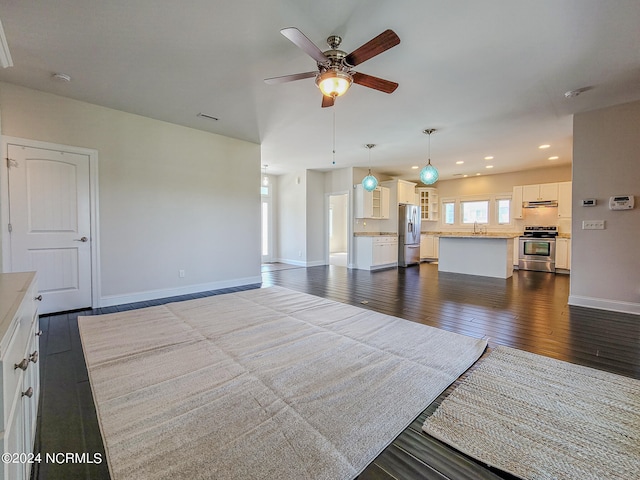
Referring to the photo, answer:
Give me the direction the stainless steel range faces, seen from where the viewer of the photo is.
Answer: facing the viewer

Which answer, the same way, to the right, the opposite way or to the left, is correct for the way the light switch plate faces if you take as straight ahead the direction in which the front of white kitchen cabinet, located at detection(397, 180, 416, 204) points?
to the right

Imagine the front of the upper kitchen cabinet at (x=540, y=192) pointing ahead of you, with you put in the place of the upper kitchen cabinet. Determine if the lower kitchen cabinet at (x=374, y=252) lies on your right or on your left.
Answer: on your right

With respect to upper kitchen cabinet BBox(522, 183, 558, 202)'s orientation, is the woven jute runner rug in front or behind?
in front

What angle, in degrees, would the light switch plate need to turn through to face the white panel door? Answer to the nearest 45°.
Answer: approximately 45° to its right

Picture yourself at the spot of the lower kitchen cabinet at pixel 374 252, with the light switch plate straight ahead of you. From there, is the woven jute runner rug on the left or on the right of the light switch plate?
right

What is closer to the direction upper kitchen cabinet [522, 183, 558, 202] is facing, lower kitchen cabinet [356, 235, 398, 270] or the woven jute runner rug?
the woven jute runner rug

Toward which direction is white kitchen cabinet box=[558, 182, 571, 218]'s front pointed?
toward the camera

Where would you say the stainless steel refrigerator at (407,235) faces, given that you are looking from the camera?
facing the viewer and to the right of the viewer

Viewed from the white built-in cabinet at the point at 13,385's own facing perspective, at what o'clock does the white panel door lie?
The white panel door is roughly at 9 o'clock from the white built-in cabinet.

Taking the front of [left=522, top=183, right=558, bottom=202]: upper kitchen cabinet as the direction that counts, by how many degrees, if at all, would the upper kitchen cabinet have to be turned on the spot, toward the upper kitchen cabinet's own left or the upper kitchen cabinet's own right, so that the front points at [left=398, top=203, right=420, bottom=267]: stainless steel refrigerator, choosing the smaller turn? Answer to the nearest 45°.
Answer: approximately 90° to the upper kitchen cabinet's own right

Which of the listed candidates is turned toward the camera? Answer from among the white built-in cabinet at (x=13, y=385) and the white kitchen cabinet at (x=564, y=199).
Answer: the white kitchen cabinet

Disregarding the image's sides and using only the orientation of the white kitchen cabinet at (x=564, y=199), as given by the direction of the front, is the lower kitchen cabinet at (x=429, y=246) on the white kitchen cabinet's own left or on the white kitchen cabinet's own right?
on the white kitchen cabinet's own right

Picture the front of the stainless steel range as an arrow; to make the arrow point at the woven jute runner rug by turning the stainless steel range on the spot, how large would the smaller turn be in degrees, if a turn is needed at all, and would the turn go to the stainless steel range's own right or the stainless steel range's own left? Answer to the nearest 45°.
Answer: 0° — it already faces it
